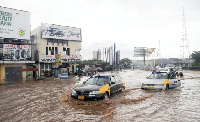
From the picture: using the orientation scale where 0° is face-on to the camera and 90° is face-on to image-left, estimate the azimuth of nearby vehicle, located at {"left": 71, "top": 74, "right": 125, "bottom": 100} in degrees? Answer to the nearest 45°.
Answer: approximately 45°

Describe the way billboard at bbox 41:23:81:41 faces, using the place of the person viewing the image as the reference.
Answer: facing the viewer and to the right of the viewer

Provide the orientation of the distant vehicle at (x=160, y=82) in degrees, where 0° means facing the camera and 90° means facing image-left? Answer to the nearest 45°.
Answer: approximately 45°

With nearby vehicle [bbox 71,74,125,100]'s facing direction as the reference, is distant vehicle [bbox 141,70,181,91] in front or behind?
behind

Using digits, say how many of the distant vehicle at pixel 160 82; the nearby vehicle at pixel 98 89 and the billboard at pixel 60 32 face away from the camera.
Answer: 0

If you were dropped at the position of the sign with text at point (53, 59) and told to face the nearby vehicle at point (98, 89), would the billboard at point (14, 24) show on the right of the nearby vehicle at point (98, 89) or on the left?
right

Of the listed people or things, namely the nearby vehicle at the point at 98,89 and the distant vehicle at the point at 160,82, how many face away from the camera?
0

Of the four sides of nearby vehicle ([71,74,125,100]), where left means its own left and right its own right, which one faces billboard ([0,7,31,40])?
right
